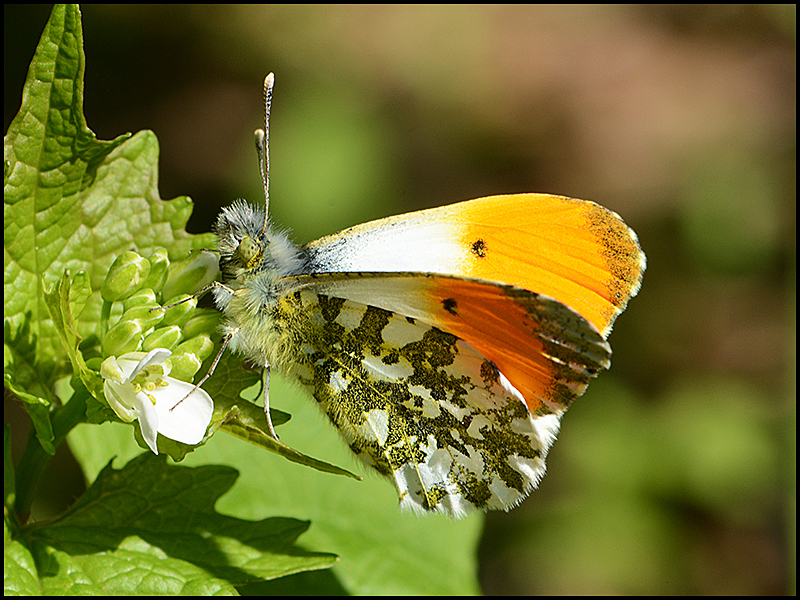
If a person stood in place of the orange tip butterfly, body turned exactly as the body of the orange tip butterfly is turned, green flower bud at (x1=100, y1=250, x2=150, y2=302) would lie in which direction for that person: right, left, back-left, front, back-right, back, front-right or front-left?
front

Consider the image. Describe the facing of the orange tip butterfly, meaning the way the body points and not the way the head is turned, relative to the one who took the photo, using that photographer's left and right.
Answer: facing to the left of the viewer

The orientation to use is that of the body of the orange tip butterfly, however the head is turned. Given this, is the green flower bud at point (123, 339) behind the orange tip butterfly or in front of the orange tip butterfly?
in front

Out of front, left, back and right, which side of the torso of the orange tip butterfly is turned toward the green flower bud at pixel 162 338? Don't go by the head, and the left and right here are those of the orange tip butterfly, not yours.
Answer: front
